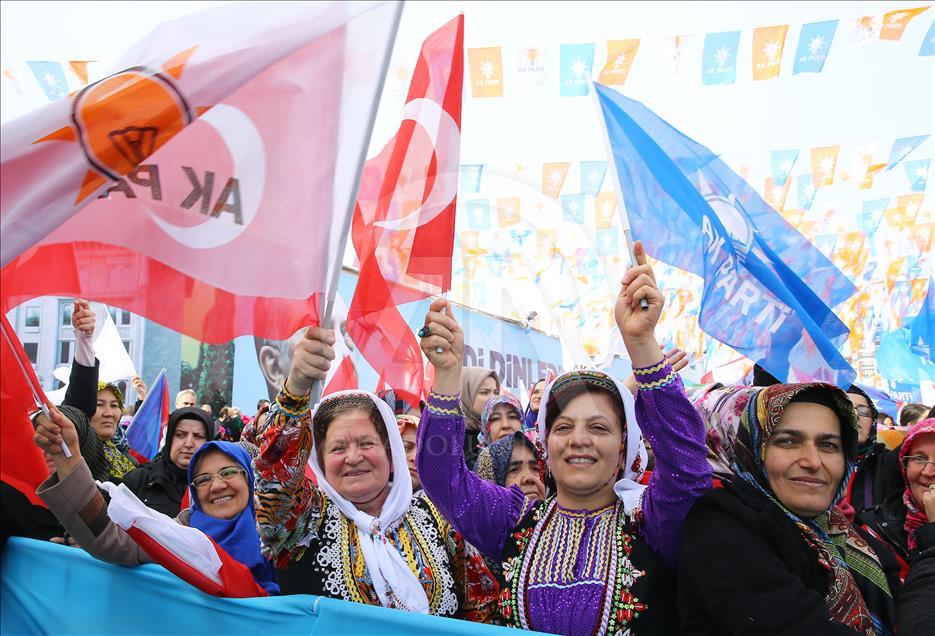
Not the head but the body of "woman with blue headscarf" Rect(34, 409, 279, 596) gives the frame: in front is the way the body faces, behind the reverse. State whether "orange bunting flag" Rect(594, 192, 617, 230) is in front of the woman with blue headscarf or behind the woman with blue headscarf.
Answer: behind

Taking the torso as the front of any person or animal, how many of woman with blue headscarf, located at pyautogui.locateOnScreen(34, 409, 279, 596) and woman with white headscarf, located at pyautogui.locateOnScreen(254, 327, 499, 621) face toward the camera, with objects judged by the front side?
2

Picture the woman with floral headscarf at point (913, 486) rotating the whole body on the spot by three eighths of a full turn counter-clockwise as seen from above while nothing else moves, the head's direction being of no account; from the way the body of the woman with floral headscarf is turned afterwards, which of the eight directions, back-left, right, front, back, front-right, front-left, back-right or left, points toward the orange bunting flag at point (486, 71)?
front-left

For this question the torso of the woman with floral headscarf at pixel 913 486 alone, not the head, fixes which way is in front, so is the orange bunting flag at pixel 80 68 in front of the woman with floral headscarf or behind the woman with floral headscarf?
behind
